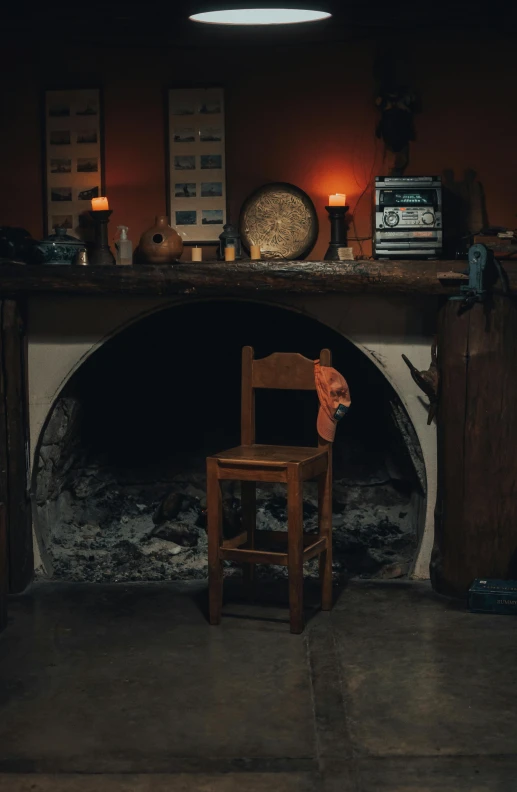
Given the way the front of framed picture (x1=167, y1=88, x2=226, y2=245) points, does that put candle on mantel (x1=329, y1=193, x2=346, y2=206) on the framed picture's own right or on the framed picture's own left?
on the framed picture's own left

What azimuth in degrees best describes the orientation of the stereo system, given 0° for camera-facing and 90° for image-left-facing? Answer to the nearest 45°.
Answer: approximately 0°

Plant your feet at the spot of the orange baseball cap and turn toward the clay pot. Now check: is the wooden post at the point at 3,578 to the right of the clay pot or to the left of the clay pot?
left

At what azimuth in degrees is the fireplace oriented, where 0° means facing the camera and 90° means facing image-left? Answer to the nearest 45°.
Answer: approximately 0°

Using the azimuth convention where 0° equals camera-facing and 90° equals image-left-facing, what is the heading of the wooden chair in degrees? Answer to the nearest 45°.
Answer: approximately 45°
